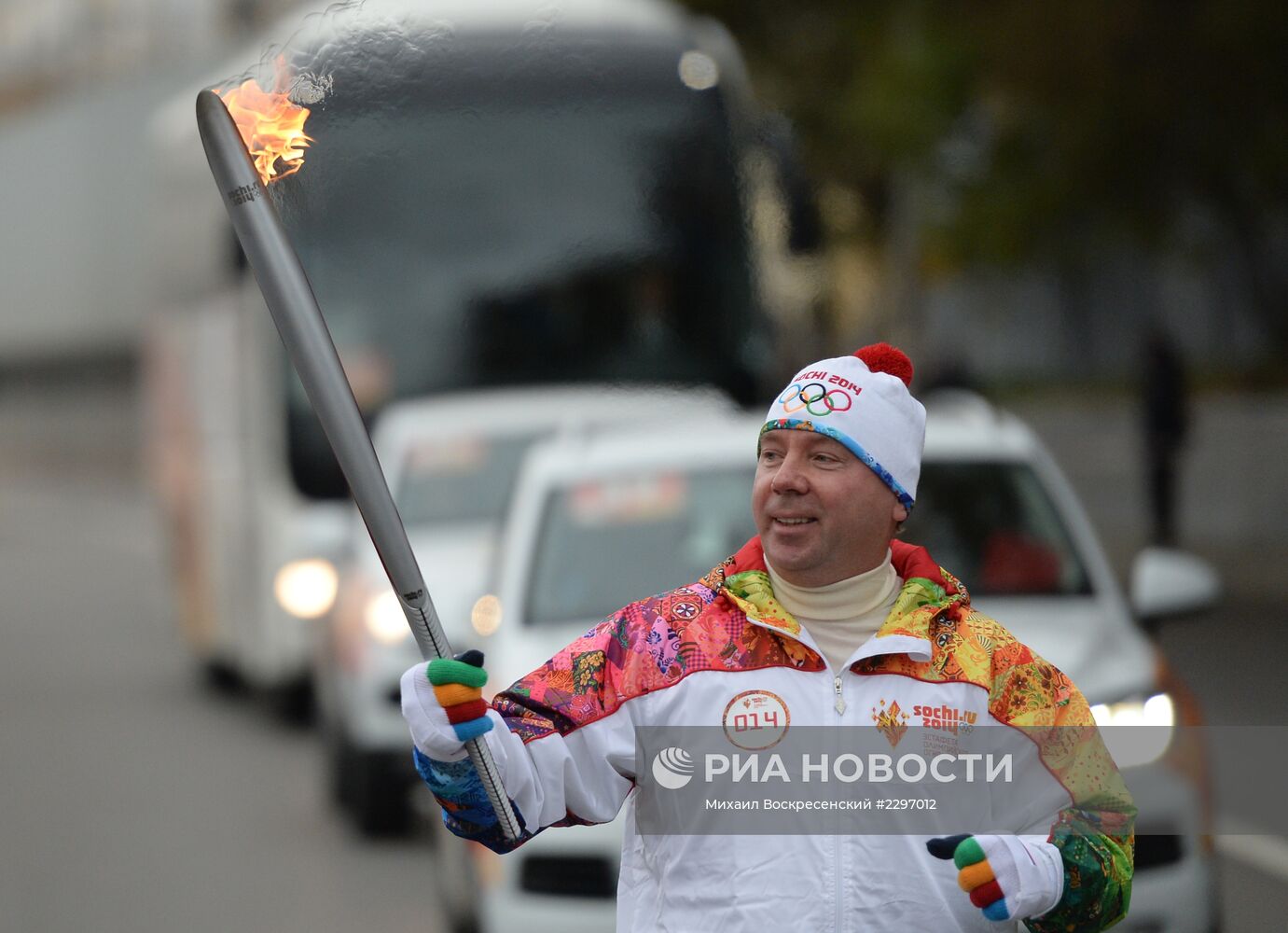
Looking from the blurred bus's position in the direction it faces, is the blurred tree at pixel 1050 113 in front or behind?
behind

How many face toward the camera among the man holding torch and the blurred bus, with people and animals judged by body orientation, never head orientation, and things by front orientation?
2

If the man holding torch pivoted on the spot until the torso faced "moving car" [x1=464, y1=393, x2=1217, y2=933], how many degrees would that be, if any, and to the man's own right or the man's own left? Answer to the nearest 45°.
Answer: approximately 180°

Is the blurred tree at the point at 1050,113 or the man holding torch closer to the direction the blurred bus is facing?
the man holding torch

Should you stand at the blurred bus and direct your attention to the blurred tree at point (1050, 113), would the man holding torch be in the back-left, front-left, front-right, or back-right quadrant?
back-right

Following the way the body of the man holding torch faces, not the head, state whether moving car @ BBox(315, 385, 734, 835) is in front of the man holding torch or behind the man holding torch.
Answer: behind

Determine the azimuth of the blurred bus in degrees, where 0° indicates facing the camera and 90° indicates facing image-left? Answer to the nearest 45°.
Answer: approximately 0°

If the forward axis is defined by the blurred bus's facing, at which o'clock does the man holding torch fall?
The man holding torch is roughly at 12 o'clock from the blurred bus.
